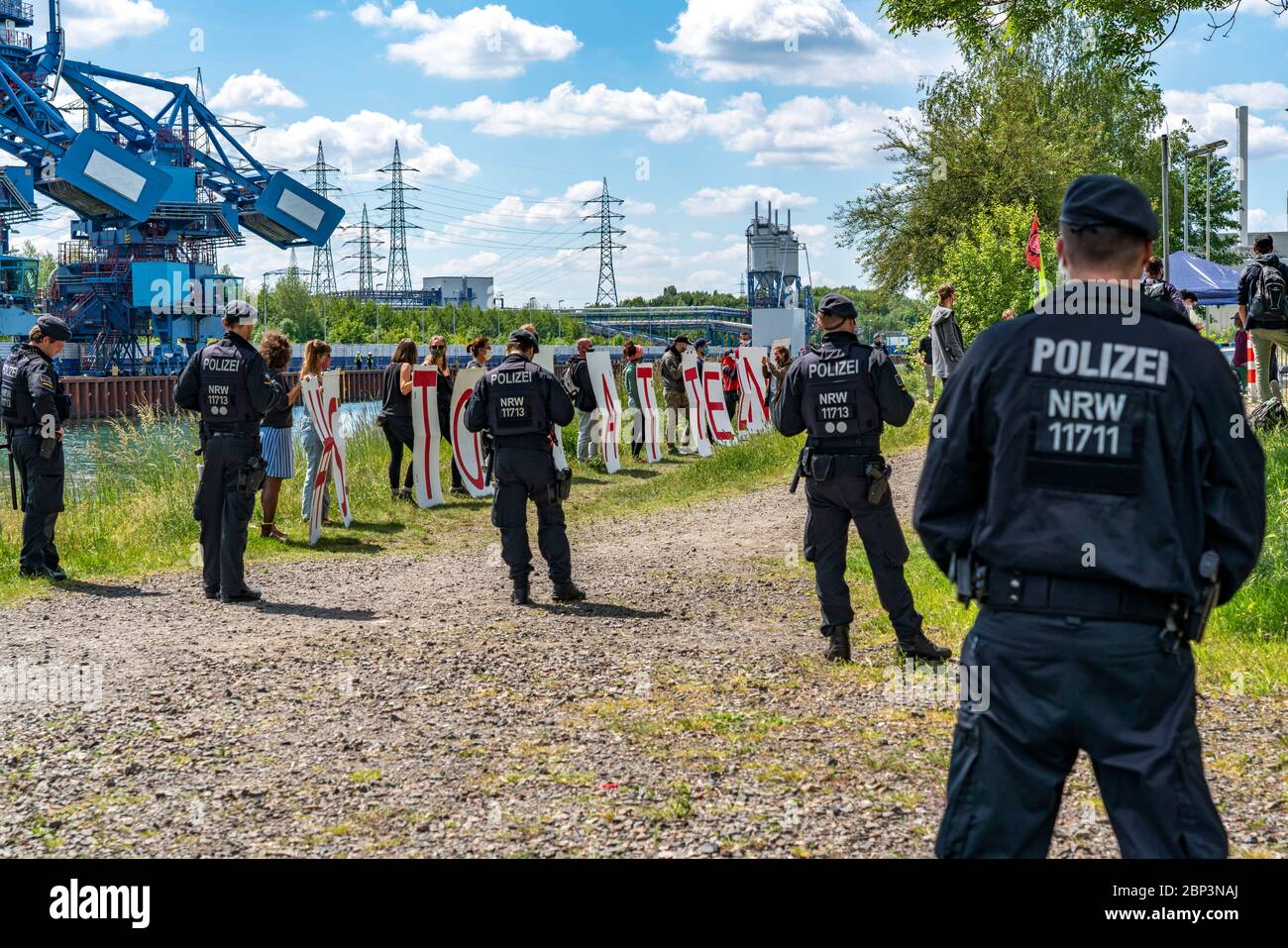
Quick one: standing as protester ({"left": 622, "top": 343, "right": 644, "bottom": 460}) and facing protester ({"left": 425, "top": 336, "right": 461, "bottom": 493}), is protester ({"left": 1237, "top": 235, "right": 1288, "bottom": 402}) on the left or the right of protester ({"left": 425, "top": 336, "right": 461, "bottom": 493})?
left

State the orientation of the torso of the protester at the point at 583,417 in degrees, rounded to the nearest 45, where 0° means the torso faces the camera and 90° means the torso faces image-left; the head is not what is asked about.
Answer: approximately 270°

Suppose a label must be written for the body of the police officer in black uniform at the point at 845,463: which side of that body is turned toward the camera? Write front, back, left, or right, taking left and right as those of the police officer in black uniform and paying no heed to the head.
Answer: back

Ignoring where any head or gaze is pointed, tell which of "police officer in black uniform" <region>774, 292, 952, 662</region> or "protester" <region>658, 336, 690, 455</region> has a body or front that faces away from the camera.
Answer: the police officer in black uniform

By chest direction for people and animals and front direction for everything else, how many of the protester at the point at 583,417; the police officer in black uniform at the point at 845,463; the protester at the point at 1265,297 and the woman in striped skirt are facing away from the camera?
2

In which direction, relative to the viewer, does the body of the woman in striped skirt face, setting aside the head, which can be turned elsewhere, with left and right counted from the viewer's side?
facing to the right of the viewer

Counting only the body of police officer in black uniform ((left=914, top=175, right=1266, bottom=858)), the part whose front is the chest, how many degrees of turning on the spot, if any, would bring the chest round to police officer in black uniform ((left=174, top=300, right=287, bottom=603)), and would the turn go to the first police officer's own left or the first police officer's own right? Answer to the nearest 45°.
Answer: approximately 45° to the first police officer's own left

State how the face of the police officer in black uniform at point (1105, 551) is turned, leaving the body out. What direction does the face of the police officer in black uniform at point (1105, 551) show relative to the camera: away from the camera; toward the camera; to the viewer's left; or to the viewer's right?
away from the camera
